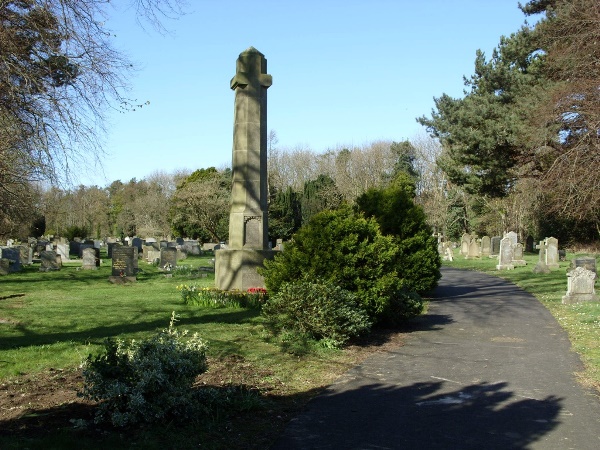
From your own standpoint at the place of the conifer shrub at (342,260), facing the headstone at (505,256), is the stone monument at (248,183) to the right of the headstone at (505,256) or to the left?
left

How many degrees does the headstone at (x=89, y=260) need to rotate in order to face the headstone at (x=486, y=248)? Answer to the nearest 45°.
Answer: approximately 90° to its left

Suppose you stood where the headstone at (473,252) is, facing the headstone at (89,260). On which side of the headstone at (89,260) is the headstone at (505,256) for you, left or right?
left

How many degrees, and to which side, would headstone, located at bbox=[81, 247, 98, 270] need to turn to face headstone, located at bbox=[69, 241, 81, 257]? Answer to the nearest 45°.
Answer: approximately 180°

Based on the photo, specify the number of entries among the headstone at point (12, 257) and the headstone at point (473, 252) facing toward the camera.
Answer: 2

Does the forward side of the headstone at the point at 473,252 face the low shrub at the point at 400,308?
yes

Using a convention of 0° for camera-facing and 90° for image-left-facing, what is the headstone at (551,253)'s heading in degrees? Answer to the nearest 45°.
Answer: approximately 0°
